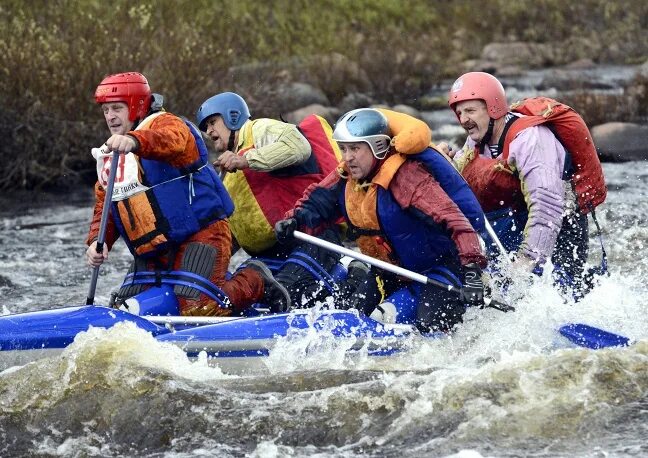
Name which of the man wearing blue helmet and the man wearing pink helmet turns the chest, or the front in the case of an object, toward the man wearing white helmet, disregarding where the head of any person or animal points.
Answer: the man wearing pink helmet

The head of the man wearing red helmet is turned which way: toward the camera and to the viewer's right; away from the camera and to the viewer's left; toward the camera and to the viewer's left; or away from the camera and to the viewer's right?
toward the camera and to the viewer's left

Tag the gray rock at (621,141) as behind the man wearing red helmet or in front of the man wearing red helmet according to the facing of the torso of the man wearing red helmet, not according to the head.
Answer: behind

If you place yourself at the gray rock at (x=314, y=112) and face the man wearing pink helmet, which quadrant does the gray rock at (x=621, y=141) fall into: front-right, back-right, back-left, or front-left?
front-left

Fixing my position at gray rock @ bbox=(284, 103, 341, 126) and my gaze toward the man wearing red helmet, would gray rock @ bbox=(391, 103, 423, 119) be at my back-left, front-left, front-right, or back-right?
back-left

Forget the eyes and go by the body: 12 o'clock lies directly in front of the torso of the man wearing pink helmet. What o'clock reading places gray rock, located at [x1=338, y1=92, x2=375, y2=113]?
The gray rock is roughly at 4 o'clock from the man wearing pink helmet.

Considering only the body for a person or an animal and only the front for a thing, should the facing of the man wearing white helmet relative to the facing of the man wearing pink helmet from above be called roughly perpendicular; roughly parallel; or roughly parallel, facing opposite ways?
roughly parallel

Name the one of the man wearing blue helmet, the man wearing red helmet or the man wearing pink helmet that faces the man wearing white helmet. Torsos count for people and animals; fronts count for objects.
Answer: the man wearing pink helmet

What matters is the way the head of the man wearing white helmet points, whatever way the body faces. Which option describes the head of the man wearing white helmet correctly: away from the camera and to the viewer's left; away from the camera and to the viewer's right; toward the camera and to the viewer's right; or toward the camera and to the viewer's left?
toward the camera and to the viewer's left

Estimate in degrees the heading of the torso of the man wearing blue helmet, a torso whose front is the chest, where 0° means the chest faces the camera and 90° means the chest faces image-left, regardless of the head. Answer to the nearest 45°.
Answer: approximately 90°

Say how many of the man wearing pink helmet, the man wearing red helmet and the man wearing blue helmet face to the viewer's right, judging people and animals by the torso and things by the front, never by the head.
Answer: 0

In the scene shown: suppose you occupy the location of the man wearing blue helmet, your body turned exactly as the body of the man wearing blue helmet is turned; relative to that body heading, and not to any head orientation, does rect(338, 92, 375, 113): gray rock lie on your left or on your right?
on your right

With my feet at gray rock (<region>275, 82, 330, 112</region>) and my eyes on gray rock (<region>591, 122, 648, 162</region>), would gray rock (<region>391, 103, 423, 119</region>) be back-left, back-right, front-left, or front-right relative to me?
front-left

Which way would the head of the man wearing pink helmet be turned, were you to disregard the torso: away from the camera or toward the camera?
toward the camera
